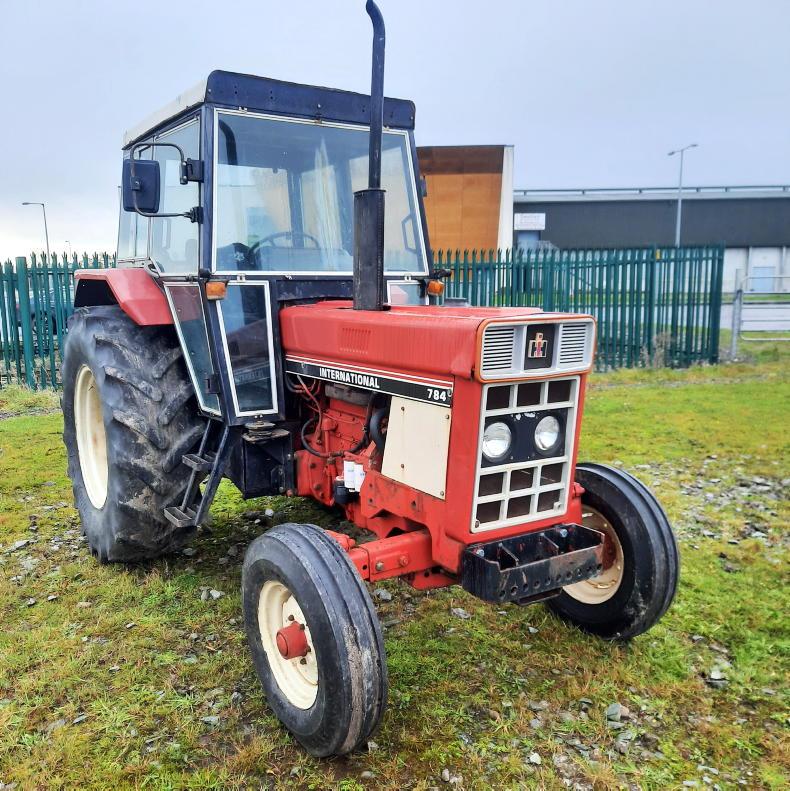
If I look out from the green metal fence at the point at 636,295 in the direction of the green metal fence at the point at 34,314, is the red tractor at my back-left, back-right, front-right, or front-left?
front-left

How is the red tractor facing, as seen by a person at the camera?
facing the viewer and to the right of the viewer

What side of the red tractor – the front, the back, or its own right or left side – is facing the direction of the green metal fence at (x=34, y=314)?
back

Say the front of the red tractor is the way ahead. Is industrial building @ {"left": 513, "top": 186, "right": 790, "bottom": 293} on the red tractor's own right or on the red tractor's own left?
on the red tractor's own left

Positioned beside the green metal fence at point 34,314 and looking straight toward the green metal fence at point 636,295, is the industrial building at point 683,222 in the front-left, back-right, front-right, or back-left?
front-left

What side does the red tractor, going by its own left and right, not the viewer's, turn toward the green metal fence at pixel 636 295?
left
